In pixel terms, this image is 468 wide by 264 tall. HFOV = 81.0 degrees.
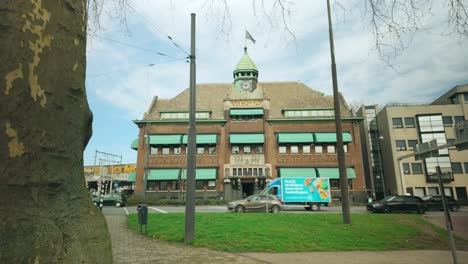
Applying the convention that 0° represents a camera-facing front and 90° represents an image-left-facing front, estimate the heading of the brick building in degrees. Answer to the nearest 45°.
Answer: approximately 0°

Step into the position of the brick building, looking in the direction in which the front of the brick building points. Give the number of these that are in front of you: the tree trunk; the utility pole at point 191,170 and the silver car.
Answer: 3

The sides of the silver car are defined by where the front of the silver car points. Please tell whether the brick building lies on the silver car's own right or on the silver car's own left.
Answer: on the silver car's own right

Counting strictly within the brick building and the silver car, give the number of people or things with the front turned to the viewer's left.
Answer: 1

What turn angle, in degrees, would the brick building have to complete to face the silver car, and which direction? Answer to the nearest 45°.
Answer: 0° — it already faces it

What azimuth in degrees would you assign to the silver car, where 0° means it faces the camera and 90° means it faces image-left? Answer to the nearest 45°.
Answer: approximately 90°

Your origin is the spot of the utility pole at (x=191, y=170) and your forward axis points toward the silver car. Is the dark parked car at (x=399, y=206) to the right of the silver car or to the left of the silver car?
right

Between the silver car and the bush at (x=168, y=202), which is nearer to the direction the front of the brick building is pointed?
the silver car

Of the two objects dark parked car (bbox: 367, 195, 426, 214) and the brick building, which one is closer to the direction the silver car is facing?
the brick building

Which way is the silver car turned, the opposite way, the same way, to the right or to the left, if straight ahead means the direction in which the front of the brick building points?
to the right

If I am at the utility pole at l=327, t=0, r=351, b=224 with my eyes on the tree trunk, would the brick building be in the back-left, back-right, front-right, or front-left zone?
back-right
